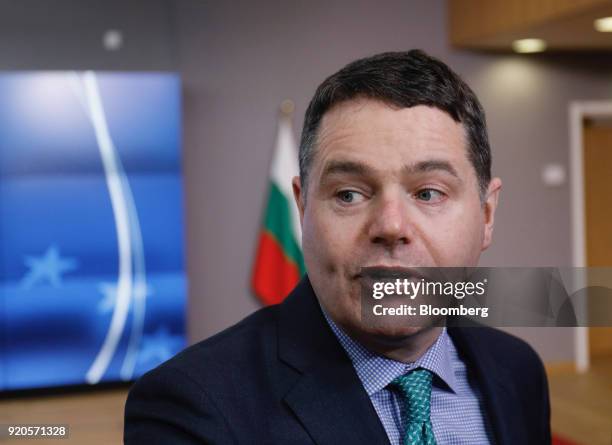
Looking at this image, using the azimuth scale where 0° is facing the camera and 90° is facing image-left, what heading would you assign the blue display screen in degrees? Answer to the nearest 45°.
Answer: approximately 0°

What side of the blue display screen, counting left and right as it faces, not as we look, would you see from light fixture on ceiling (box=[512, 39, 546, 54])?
left

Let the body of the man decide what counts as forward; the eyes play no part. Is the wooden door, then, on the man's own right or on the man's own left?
on the man's own left

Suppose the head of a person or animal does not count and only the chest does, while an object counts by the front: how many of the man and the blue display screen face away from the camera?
0

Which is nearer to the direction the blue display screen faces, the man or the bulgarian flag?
the man

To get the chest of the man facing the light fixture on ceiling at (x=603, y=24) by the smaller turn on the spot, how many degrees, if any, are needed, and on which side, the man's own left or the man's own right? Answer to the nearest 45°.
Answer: approximately 135° to the man's own left

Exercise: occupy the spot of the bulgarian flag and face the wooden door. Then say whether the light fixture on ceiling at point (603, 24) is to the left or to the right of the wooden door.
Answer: right

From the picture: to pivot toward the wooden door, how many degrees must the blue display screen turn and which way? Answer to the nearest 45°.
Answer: approximately 90° to its left

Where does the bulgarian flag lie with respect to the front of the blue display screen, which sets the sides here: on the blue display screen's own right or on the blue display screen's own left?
on the blue display screen's own left
